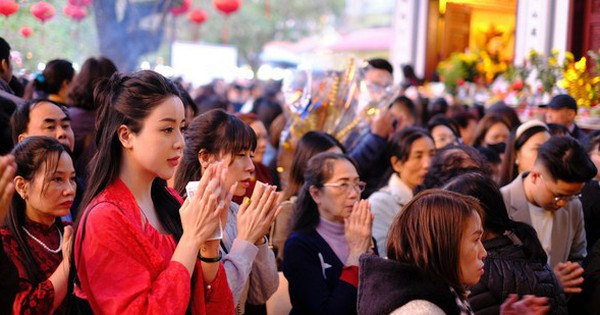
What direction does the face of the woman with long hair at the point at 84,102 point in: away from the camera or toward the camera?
away from the camera

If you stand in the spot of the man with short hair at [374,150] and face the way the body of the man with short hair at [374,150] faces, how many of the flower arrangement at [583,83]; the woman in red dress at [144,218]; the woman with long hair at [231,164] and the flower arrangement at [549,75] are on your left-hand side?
2

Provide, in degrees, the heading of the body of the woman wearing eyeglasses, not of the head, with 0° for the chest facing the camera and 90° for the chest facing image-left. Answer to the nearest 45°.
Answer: approximately 315°

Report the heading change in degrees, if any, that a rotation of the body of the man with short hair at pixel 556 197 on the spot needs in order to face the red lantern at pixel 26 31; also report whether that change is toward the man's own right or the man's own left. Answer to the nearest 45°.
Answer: approximately 135° to the man's own right

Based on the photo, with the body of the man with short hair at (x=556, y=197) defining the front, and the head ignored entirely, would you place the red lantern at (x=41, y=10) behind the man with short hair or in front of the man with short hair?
behind

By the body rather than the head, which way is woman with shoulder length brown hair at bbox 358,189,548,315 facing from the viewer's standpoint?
to the viewer's right
